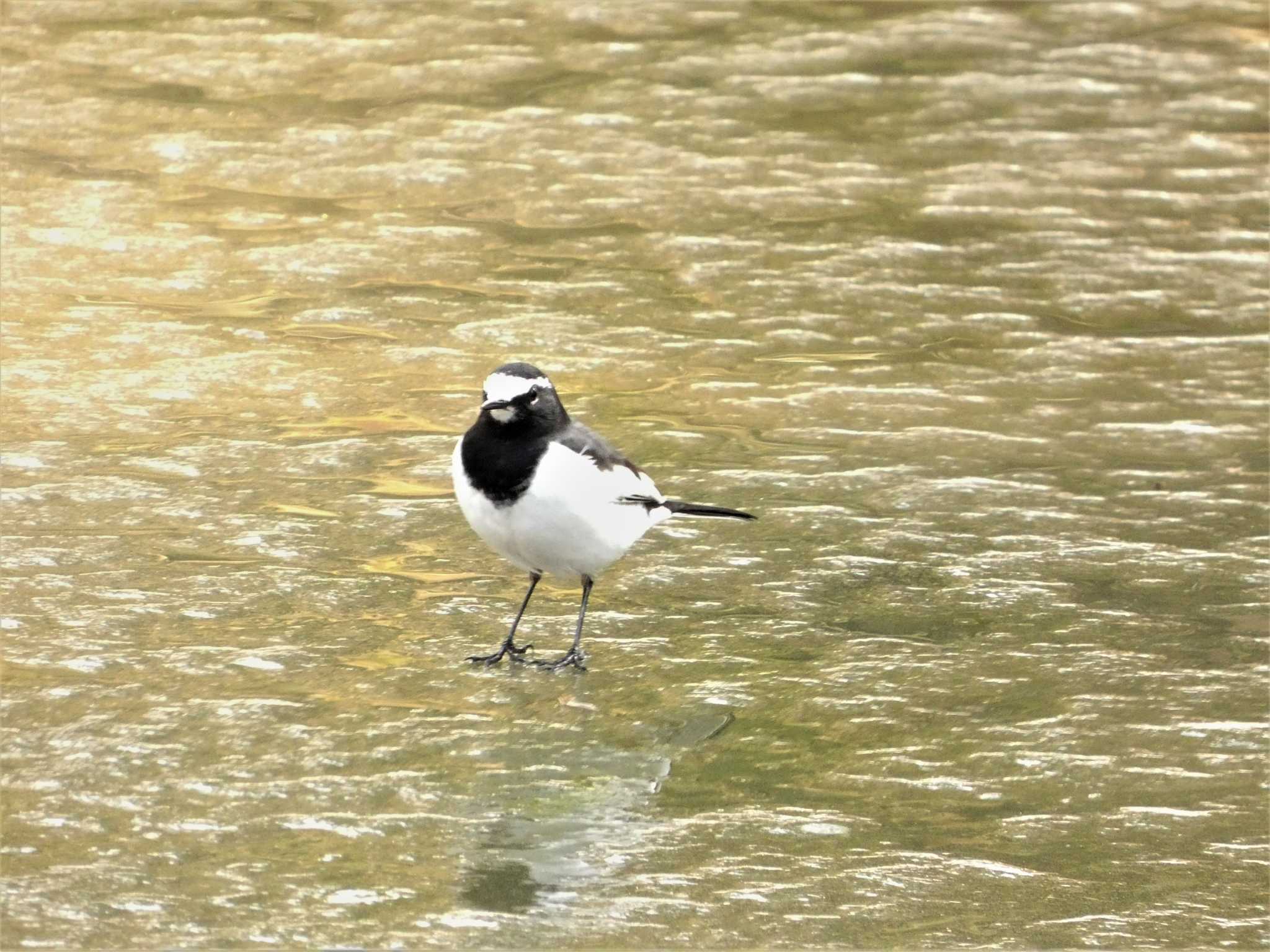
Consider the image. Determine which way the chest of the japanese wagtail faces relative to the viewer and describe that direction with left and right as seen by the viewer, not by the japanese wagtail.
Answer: facing the viewer and to the left of the viewer
